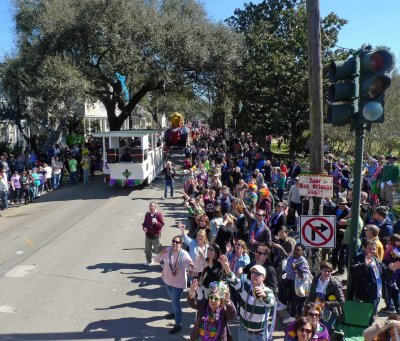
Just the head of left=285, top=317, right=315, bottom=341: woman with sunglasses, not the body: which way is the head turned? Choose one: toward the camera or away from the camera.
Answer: toward the camera

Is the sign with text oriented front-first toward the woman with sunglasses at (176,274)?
no

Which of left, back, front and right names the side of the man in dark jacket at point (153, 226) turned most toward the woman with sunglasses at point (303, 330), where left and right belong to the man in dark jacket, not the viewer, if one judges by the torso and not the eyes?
front

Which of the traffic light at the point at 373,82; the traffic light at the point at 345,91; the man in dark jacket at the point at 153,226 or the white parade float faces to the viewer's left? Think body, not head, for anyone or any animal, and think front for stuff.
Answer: the traffic light at the point at 345,91

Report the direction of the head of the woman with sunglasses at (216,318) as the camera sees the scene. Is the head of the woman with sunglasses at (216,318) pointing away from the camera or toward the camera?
toward the camera

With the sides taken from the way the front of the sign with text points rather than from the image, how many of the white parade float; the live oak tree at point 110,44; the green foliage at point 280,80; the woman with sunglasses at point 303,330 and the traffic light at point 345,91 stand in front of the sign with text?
2

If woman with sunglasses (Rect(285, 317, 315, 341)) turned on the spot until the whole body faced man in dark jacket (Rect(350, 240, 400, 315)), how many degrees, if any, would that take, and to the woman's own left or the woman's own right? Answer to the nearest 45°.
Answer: approximately 90° to the woman's own left

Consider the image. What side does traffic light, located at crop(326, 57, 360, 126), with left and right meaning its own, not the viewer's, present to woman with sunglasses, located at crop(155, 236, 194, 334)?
front

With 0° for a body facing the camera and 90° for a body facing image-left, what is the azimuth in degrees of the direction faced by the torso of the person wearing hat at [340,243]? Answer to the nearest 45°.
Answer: approximately 45°

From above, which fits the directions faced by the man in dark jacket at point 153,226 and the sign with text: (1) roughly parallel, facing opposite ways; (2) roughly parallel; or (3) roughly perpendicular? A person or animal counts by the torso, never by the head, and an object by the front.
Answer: roughly parallel

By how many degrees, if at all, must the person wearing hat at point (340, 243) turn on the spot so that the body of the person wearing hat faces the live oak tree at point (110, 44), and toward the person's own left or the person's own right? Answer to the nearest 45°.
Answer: approximately 90° to the person's own right

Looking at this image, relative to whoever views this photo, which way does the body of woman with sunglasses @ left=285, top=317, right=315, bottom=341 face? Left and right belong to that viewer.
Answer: facing the viewer and to the right of the viewer

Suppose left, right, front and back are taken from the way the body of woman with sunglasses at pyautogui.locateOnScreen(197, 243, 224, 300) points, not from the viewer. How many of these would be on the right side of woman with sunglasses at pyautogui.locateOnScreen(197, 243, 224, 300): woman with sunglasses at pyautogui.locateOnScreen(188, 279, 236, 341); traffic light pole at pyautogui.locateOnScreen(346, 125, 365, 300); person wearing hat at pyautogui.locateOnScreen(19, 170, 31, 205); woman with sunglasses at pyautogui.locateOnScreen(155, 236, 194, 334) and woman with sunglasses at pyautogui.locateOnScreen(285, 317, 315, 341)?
2

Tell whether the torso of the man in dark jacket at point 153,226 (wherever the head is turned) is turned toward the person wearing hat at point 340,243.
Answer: no
